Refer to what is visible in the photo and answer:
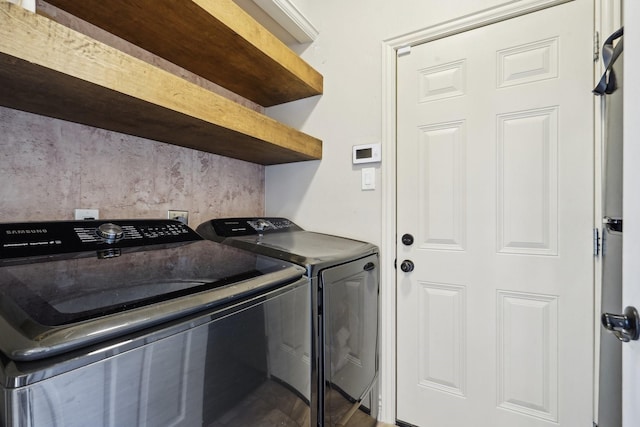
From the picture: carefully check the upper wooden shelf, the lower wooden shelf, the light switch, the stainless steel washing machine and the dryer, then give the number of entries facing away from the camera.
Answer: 0

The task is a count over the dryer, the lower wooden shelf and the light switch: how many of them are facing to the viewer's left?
0

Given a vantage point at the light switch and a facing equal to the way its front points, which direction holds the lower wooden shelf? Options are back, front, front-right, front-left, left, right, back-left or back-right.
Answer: front-right

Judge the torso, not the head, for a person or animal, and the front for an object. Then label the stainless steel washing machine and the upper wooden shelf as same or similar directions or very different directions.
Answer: same or similar directions

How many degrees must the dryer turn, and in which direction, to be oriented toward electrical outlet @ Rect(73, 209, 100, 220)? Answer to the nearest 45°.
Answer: approximately 135° to its right

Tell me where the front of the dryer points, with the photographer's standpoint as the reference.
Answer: facing the viewer and to the right of the viewer

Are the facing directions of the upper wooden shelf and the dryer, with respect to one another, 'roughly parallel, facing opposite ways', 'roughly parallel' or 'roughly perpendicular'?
roughly parallel

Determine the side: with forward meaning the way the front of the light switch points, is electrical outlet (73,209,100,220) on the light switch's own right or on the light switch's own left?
on the light switch's own right

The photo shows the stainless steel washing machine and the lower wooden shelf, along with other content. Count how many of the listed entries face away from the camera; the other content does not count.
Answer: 0

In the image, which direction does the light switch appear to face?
toward the camera

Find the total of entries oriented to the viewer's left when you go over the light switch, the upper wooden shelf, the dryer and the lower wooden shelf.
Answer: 0

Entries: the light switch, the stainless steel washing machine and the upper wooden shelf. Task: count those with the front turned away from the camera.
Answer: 0

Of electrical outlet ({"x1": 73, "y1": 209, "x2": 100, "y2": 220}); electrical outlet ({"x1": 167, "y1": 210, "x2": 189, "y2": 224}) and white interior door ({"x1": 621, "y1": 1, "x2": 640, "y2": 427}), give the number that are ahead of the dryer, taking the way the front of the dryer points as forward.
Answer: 1

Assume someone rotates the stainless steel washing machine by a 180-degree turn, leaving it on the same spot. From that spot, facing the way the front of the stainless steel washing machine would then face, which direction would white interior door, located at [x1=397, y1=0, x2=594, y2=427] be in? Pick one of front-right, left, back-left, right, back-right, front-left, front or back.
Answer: back-right
